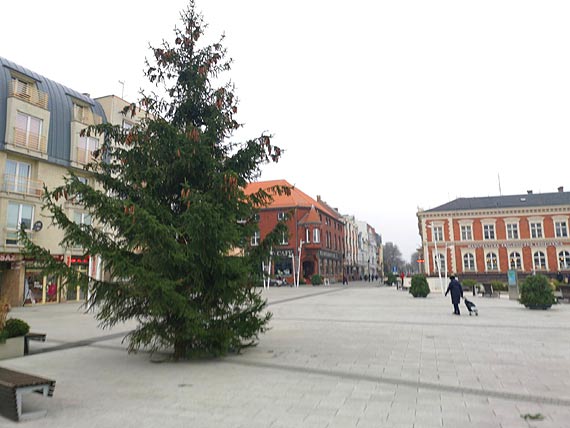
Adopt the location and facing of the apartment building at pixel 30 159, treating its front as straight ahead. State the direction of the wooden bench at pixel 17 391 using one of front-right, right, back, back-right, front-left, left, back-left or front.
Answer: front-right

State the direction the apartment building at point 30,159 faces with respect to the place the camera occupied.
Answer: facing the viewer and to the right of the viewer

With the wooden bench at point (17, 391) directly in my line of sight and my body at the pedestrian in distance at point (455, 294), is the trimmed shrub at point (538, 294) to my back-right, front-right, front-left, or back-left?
back-left

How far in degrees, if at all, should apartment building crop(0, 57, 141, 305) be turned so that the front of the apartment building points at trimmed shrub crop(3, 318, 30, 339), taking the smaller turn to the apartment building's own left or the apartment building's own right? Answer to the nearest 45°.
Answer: approximately 45° to the apartment building's own right
